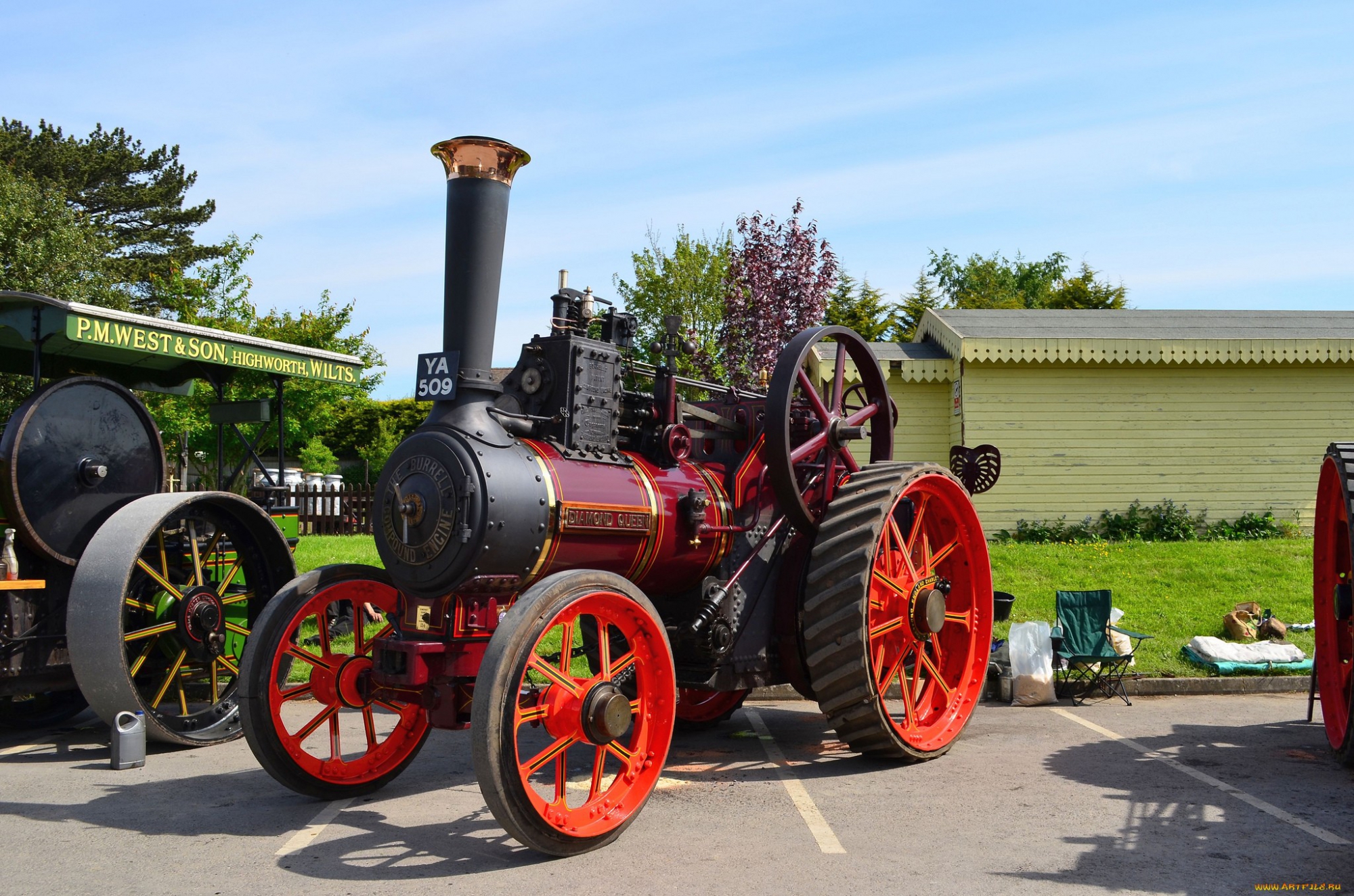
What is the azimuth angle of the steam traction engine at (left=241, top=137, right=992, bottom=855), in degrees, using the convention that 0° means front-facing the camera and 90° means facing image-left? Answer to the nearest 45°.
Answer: approximately 45°

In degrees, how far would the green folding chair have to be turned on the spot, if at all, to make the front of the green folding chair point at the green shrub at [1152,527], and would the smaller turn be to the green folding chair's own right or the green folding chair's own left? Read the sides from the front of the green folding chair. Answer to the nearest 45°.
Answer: approximately 135° to the green folding chair's own left

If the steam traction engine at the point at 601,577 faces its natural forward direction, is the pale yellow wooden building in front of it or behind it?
behind

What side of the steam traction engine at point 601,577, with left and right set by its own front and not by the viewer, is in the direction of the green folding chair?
back

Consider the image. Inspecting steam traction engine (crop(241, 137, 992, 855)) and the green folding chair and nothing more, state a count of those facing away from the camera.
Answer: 0

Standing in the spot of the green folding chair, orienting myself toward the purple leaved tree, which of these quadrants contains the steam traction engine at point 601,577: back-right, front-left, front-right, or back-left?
back-left

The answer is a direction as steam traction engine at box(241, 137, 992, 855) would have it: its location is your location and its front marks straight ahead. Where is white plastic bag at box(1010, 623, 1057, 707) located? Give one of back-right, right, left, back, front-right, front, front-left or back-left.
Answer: back

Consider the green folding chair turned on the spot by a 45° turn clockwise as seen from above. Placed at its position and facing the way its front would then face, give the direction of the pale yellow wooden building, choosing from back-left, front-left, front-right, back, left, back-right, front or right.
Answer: back

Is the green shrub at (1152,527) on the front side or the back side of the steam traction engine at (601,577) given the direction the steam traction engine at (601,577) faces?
on the back side

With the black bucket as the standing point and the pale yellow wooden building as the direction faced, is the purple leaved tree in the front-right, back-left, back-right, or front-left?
front-left
